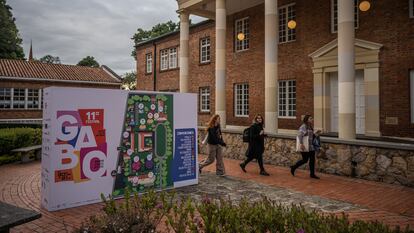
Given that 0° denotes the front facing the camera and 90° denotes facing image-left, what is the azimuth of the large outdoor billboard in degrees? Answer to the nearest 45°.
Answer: approximately 315°

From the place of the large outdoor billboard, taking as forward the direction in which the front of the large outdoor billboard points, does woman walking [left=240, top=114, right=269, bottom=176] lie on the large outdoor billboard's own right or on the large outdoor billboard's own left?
on the large outdoor billboard's own left
